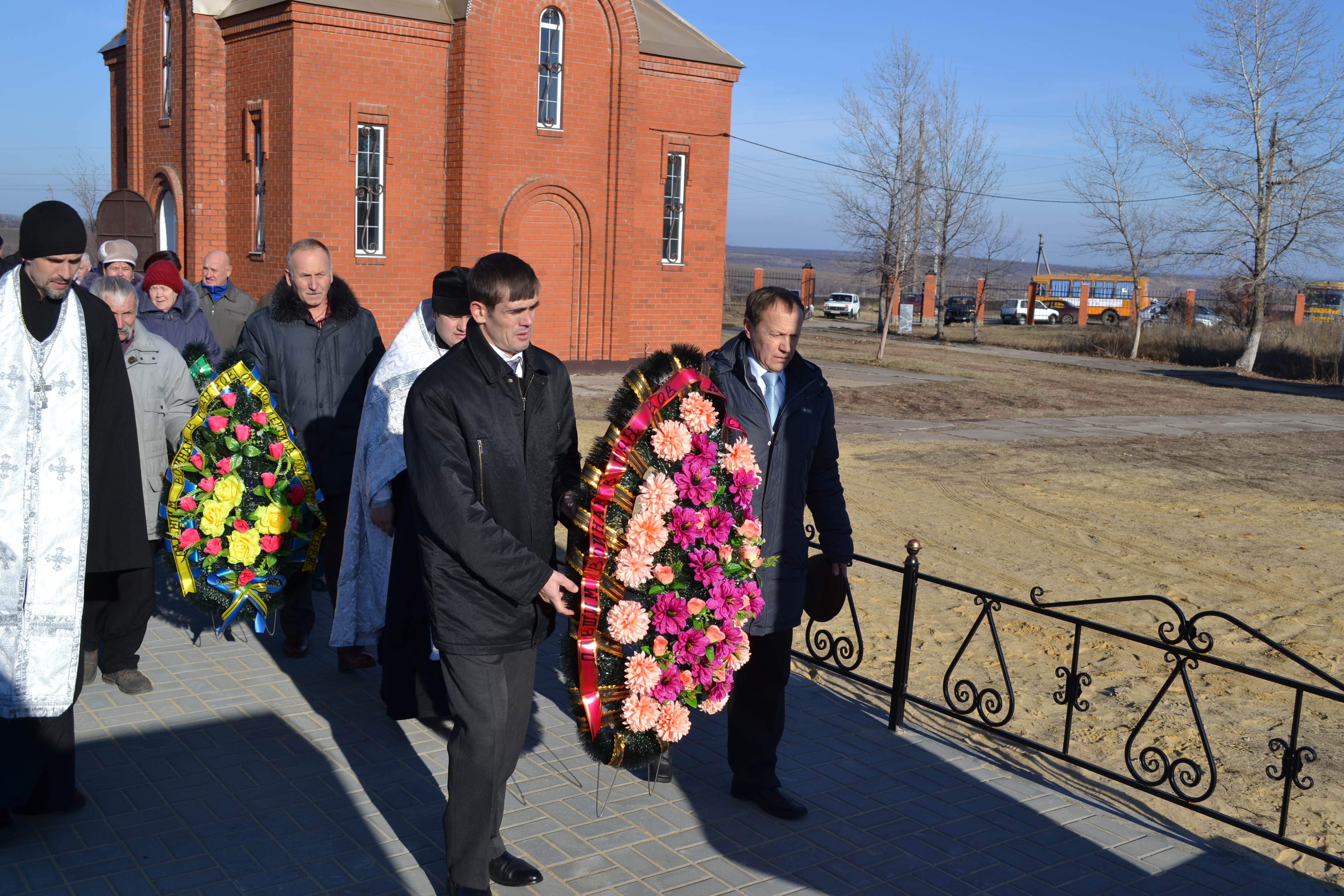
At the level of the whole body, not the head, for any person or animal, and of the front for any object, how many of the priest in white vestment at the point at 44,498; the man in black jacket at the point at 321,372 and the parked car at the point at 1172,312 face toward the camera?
2

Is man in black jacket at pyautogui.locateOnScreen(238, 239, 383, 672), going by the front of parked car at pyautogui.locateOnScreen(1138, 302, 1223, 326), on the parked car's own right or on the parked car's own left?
on the parked car's own right

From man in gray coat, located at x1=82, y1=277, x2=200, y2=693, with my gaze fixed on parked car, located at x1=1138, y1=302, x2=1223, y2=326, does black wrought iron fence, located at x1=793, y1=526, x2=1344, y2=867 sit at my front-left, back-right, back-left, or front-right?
front-right

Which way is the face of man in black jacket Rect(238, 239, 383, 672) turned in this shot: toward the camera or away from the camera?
toward the camera

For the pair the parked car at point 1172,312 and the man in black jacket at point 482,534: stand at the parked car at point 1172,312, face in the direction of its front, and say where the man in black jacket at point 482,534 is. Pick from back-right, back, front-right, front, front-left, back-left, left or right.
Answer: right

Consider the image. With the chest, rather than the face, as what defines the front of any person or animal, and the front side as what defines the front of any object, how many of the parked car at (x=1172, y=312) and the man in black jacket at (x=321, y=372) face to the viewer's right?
1

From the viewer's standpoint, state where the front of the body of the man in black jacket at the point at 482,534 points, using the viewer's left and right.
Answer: facing the viewer and to the right of the viewer

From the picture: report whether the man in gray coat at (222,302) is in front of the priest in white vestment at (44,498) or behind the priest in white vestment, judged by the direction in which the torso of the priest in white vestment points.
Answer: behind

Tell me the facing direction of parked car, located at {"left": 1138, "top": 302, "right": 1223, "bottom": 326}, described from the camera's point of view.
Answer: facing to the right of the viewer

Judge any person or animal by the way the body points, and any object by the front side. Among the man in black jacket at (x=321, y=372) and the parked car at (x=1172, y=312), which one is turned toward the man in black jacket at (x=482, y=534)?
the man in black jacket at (x=321, y=372)

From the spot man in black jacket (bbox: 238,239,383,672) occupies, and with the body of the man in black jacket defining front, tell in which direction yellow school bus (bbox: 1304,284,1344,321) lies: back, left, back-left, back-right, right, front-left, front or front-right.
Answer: back-left

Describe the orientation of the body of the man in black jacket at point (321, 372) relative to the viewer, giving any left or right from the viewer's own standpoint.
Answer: facing the viewer

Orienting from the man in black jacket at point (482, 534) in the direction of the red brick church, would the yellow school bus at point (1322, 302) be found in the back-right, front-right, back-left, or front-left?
front-right

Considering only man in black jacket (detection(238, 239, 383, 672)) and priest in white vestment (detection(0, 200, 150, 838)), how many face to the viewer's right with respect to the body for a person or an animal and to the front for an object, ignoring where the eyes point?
0
